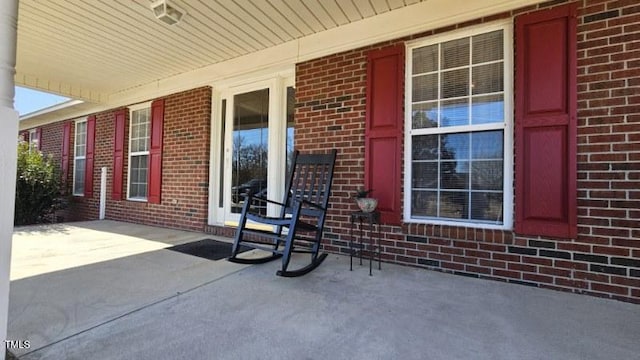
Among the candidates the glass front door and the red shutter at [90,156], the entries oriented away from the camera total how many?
0

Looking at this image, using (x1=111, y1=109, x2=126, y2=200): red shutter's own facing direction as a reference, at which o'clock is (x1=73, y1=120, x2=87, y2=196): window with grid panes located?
The window with grid panes is roughly at 4 o'clock from the red shutter.

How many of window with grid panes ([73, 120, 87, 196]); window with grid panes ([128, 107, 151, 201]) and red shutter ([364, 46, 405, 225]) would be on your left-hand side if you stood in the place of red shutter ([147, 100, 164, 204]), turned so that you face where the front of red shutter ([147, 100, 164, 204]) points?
1

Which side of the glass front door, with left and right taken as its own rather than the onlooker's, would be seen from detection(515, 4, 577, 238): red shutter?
left

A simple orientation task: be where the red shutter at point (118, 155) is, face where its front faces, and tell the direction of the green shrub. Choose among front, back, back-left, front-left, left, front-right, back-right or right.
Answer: right

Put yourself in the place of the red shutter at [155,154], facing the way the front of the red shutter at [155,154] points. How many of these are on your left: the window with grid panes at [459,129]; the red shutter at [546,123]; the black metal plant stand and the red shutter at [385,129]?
4

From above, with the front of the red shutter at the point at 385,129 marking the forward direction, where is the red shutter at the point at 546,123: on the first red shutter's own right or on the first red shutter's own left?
on the first red shutter's own left

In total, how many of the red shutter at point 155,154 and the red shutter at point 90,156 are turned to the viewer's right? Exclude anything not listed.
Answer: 0

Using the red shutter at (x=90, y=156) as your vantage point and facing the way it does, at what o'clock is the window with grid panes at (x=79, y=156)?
The window with grid panes is roughly at 4 o'clock from the red shutter.

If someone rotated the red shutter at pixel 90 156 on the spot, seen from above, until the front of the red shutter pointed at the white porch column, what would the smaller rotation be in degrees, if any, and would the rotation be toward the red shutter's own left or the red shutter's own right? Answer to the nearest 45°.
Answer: approximately 45° to the red shutter's own left

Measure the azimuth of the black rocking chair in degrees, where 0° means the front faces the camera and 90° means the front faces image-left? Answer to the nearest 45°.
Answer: approximately 45°

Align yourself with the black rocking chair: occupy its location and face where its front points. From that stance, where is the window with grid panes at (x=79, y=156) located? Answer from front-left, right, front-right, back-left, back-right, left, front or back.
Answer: right

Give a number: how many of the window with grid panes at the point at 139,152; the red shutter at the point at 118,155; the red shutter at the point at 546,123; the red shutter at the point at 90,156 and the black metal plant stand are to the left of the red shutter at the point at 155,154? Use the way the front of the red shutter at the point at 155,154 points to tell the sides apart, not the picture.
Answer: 2

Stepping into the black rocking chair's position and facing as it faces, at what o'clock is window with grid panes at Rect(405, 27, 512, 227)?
The window with grid panes is roughly at 8 o'clock from the black rocking chair.

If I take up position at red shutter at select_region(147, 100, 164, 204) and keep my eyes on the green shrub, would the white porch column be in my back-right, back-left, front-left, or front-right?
back-left

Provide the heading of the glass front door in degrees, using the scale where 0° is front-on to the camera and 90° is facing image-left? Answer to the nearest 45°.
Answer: approximately 45°

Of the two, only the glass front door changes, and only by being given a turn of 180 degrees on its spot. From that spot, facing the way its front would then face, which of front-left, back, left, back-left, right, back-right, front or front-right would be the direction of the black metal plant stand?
right
